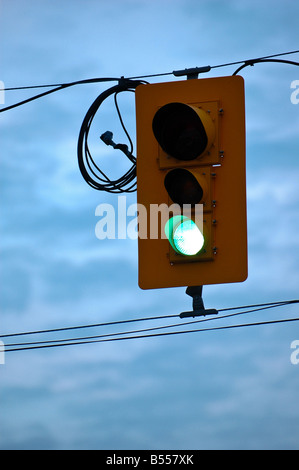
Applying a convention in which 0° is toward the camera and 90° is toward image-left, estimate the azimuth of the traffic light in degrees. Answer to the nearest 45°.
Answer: approximately 45°
